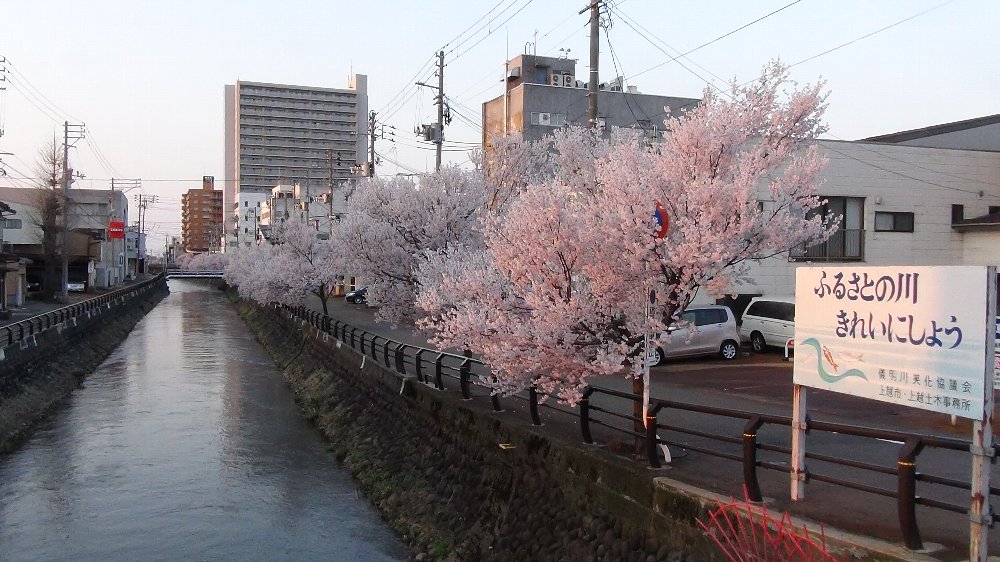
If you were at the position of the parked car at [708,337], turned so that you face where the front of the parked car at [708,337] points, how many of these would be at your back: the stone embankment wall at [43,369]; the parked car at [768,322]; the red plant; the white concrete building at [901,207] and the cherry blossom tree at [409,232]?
2

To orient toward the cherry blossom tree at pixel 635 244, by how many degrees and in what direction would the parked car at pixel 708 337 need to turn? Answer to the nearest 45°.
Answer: approximately 45° to its left

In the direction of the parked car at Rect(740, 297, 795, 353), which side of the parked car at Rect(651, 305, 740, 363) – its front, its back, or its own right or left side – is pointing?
back

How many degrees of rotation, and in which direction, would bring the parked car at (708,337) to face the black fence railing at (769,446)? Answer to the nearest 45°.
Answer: approximately 45° to its left

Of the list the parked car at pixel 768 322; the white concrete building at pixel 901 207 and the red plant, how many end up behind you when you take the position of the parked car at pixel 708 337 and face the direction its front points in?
2

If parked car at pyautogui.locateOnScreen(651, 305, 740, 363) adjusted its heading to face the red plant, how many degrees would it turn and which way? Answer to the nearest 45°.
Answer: approximately 45° to its left

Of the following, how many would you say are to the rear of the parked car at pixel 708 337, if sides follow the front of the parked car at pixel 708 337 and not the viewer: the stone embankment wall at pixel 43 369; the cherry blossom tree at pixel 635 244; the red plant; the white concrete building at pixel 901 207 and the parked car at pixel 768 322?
2

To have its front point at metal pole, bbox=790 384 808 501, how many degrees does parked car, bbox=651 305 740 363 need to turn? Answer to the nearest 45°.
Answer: approximately 45° to its left

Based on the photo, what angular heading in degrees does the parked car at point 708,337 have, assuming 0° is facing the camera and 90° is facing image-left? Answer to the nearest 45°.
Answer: approximately 45°

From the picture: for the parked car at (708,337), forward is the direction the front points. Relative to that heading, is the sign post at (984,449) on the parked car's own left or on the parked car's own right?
on the parked car's own left

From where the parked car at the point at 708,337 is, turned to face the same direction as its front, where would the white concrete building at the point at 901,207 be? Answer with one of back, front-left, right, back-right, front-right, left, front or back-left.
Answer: back

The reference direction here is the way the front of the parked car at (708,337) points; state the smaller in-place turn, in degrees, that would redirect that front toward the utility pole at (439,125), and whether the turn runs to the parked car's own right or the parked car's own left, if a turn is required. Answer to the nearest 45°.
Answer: approximately 90° to the parked car's own right
